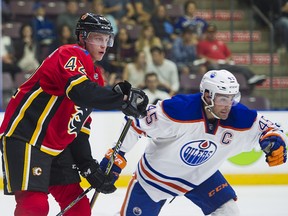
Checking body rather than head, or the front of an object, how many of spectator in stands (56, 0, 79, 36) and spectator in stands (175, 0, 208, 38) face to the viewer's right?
0

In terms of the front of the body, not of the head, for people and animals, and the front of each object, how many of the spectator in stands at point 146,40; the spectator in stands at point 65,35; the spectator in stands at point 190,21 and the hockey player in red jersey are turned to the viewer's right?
1

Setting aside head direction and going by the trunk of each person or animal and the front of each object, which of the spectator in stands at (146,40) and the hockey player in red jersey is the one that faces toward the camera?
the spectator in stands

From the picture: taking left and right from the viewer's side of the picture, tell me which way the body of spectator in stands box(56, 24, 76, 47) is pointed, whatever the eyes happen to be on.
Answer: facing the viewer

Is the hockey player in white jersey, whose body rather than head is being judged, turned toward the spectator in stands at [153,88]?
no

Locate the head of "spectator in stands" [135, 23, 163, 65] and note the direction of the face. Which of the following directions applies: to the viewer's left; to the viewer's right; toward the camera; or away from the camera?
toward the camera

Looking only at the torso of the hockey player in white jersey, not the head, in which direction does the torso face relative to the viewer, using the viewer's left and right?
facing the viewer and to the right of the viewer

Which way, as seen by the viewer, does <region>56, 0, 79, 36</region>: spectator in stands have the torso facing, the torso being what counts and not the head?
toward the camera

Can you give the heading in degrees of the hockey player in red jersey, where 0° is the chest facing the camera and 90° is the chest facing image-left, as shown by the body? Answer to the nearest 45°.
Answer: approximately 270°

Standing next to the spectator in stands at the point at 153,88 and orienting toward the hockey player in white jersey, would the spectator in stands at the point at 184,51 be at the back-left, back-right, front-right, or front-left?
back-left

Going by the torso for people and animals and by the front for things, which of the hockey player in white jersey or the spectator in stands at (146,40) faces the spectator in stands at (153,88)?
the spectator in stands at (146,40)

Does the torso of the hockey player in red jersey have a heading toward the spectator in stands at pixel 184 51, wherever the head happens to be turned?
no

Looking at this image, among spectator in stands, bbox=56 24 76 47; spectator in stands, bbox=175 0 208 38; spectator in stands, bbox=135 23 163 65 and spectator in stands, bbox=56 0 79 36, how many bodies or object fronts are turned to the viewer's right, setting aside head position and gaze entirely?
0

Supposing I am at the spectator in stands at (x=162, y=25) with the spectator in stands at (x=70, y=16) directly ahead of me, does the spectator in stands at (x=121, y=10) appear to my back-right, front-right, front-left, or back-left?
front-right

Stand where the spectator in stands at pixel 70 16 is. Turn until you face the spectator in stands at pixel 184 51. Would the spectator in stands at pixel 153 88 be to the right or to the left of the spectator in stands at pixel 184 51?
right

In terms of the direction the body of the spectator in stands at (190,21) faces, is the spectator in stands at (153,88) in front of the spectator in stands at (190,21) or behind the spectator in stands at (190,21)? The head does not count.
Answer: in front
